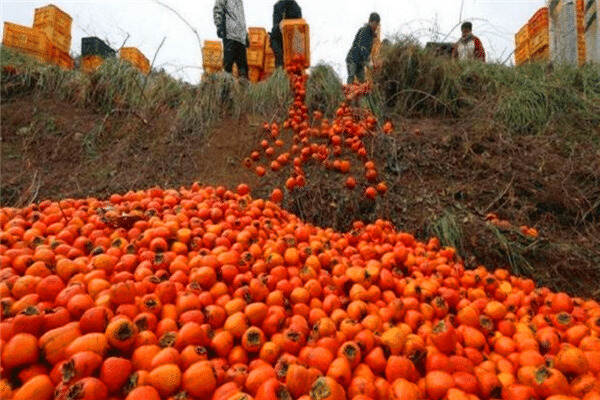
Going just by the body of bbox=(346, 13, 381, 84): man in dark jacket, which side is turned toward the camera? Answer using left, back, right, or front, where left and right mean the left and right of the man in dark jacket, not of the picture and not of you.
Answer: right
